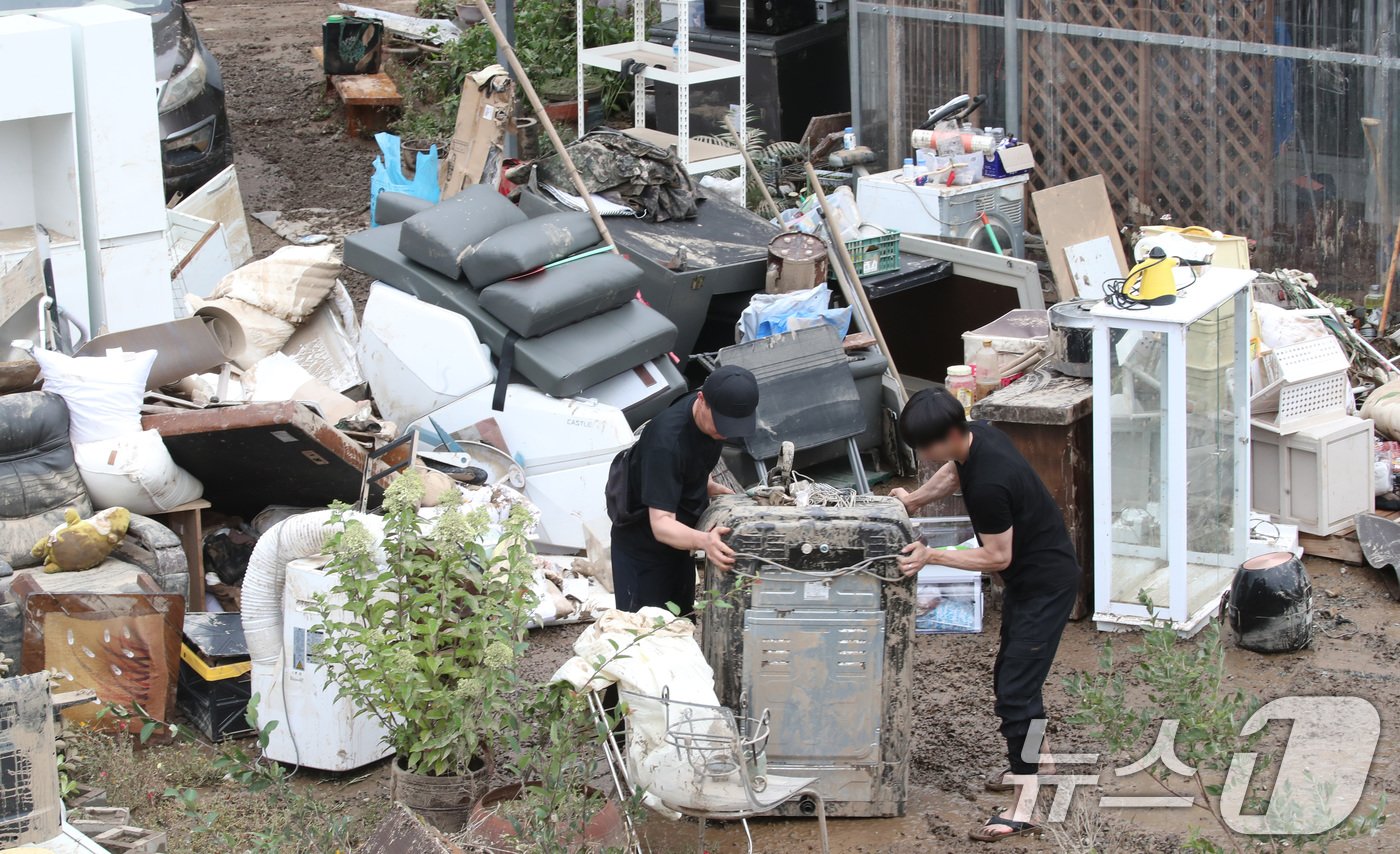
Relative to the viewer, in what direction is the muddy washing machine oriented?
away from the camera

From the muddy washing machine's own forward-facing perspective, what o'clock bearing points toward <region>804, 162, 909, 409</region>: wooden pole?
The wooden pole is roughly at 12 o'clock from the muddy washing machine.

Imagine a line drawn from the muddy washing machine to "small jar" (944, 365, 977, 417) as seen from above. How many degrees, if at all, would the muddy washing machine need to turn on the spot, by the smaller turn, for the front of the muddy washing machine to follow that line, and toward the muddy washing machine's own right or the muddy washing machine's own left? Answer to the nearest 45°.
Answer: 0° — it already faces it

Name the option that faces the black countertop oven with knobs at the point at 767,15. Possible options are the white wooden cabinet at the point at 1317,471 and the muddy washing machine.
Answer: the muddy washing machine

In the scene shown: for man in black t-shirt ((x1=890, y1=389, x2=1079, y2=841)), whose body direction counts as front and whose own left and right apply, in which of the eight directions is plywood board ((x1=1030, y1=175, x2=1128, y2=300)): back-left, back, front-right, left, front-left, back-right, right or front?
right

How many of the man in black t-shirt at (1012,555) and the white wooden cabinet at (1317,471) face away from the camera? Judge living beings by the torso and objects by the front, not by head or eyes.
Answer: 0

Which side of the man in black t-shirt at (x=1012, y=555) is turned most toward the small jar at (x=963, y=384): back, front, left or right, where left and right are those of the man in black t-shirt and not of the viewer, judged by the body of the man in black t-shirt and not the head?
right

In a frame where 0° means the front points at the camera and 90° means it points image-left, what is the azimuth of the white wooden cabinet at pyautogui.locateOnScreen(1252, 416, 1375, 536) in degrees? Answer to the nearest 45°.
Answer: approximately 45°

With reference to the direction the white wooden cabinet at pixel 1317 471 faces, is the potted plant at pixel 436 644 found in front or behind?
in front

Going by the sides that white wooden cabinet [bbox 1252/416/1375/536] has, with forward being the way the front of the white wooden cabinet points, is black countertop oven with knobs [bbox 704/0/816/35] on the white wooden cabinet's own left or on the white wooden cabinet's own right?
on the white wooden cabinet's own right

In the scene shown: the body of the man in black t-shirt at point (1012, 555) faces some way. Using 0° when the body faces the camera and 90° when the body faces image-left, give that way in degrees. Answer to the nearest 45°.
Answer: approximately 90°
